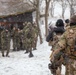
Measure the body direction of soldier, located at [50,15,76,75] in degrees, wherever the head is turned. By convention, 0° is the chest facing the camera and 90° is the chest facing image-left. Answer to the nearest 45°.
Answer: approximately 180°

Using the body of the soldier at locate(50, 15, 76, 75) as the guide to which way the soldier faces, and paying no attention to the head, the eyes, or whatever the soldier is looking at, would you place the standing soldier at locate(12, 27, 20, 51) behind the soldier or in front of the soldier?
in front

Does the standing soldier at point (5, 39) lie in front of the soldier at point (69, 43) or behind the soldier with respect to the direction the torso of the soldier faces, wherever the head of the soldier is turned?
in front
